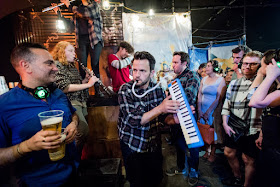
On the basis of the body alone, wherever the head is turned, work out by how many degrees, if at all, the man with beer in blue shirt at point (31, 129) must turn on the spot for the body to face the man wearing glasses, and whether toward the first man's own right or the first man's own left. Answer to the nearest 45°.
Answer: approximately 45° to the first man's own left

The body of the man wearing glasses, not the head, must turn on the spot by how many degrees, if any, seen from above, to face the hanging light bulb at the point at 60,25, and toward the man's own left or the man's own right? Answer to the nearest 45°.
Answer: approximately 45° to the man's own right

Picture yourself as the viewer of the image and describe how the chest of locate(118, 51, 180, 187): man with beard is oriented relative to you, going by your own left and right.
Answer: facing the viewer and to the right of the viewer

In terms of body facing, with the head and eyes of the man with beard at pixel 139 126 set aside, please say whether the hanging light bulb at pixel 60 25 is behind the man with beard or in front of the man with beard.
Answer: behind

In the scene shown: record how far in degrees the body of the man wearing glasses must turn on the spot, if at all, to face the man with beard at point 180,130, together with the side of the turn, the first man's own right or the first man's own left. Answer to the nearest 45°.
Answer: approximately 45° to the first man's own right

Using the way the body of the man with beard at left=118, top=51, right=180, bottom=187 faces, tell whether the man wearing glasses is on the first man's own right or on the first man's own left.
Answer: on the first man's own left

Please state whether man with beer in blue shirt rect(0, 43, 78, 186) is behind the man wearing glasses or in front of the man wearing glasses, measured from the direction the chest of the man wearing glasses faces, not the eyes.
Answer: in front
